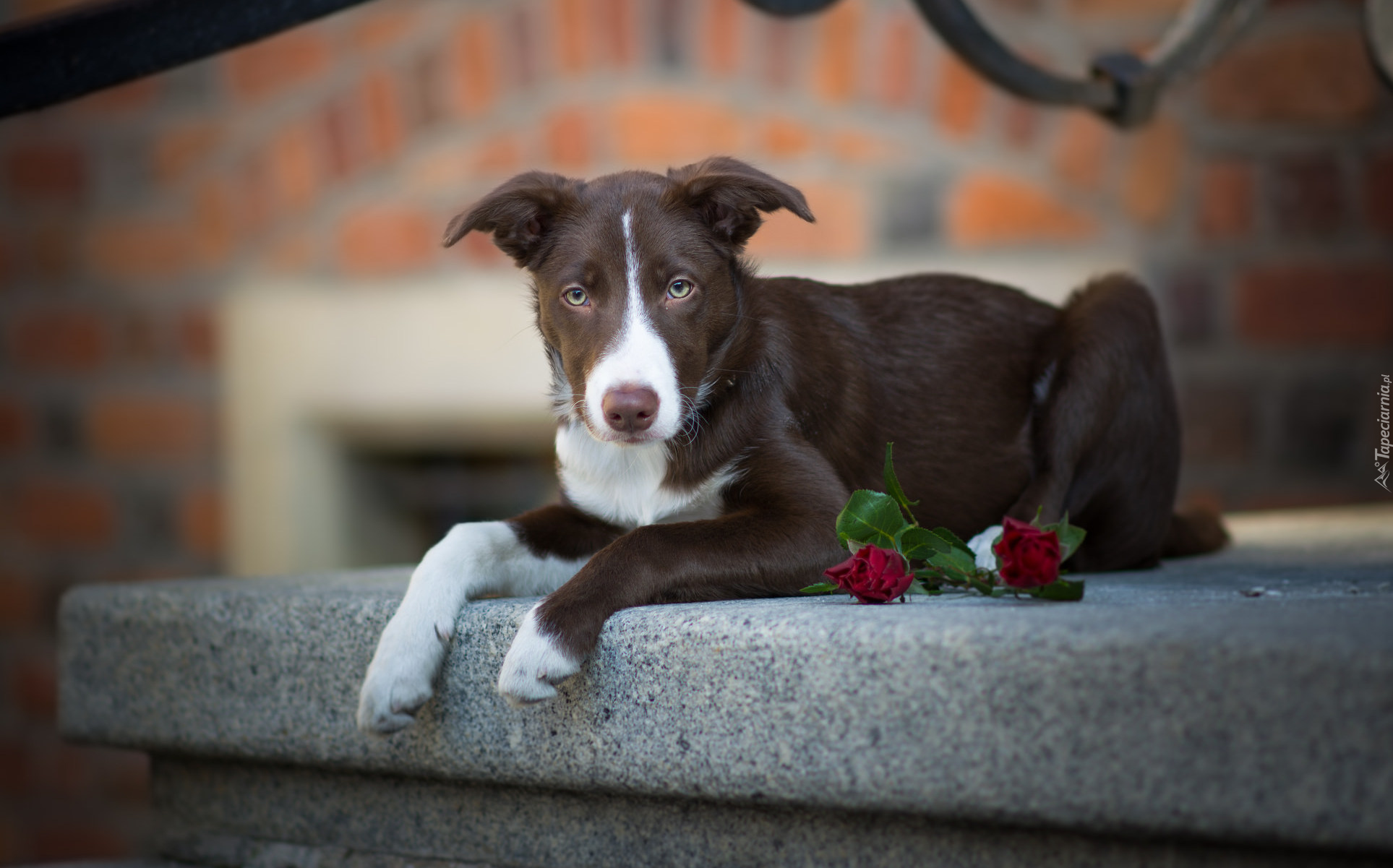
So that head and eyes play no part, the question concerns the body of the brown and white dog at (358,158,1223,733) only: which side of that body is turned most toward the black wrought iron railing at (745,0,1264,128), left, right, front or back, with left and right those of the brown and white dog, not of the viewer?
back

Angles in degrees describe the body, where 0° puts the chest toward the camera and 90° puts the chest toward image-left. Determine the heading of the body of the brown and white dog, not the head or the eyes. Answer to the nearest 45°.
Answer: approximately 45°
